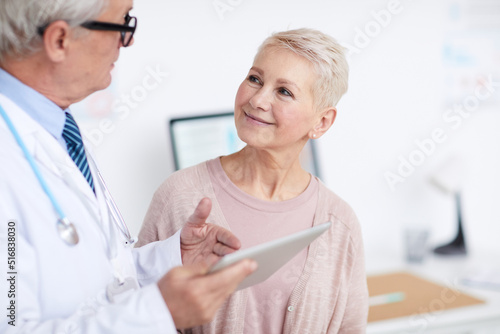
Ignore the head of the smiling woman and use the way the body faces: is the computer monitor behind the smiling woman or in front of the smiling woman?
behind

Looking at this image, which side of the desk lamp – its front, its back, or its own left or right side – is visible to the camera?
left

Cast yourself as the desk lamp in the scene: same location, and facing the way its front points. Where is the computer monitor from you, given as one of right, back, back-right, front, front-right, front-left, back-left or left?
front-left

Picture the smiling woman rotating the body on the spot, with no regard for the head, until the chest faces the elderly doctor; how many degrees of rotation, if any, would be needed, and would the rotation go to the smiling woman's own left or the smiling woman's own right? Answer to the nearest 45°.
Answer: approximately 45° to the smiling woman's own right

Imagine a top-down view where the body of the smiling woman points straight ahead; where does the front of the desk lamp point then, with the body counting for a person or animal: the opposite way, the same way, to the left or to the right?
to the right

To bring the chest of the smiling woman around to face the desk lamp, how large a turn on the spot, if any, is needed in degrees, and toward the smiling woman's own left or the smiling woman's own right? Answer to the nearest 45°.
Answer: approximately 135° to the smiling woman's own left

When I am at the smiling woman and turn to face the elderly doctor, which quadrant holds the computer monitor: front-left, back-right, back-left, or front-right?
back-right

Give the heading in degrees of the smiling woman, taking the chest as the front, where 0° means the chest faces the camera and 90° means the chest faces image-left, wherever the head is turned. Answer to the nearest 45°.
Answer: approximately 0°

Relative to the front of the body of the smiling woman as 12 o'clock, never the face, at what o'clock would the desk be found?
The desk is roughly at 8 o'clock from the smiling woman.

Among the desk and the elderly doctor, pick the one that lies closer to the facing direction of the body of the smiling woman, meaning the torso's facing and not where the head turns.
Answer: the elderly doctor

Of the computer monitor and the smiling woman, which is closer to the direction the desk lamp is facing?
the computer monitor

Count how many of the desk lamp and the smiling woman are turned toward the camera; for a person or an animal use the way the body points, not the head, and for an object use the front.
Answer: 1
